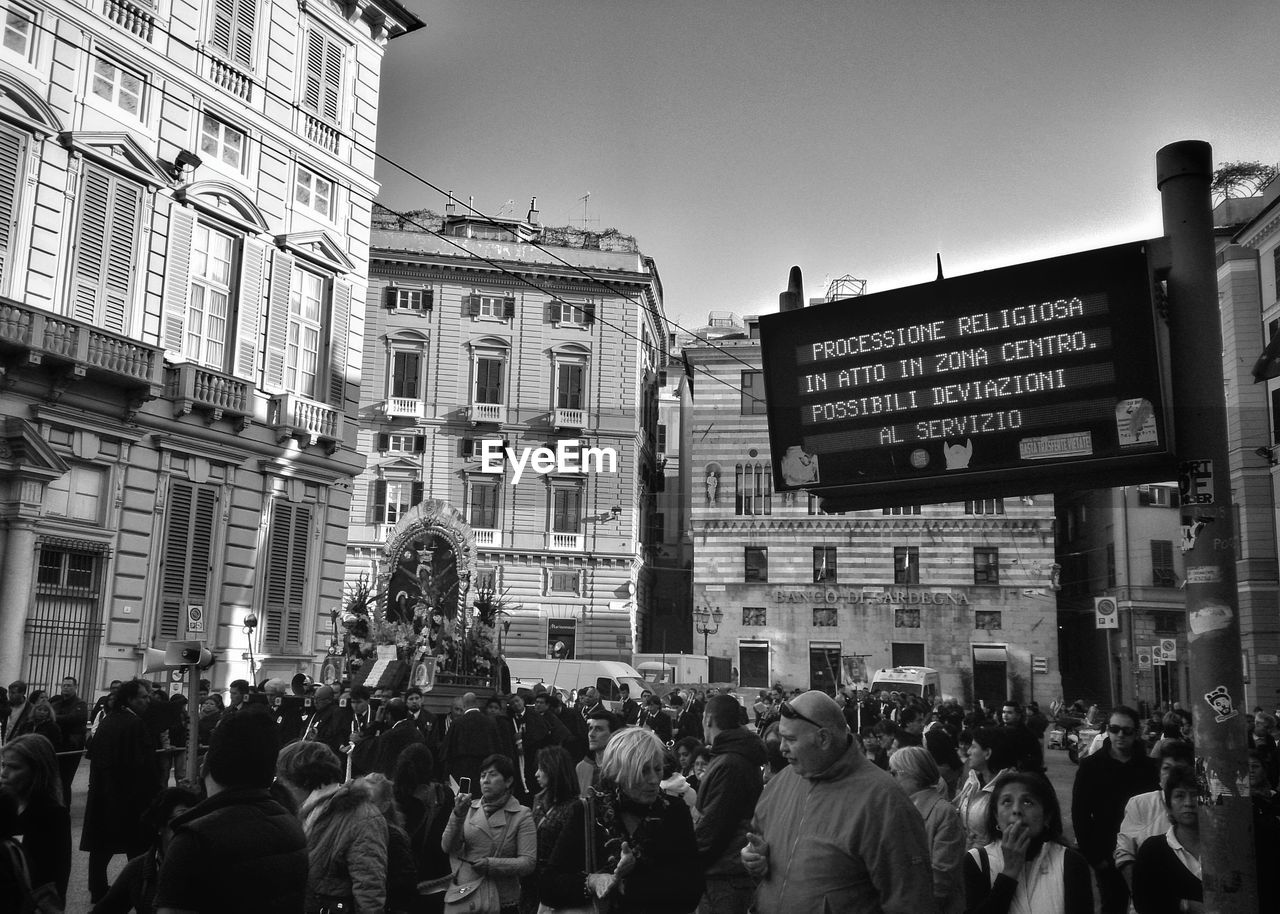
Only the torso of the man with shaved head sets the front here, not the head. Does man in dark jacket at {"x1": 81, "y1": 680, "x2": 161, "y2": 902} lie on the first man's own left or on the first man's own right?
on the first man's own right

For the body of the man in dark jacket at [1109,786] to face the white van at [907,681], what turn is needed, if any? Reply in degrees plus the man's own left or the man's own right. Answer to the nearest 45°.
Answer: approximately 180°

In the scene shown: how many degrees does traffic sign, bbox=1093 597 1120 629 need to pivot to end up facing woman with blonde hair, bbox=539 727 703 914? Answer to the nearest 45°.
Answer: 0° — it already faces them

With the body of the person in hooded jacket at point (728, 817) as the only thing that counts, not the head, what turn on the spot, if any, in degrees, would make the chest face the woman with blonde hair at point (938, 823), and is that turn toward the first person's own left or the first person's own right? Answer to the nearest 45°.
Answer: approximately 135° to the first person's own right

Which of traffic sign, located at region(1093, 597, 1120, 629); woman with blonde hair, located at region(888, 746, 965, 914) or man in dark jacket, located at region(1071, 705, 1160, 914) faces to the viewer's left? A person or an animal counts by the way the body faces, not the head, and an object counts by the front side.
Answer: the woman with blonde hair

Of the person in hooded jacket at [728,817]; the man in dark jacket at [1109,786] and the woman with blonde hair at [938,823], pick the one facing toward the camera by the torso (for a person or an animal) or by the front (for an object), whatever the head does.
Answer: the man in dark jacket

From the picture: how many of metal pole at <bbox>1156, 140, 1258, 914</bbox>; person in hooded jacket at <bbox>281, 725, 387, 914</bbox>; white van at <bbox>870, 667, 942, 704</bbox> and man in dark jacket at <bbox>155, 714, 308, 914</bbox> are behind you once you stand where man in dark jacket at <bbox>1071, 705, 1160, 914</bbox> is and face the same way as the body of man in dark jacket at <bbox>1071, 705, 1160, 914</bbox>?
1

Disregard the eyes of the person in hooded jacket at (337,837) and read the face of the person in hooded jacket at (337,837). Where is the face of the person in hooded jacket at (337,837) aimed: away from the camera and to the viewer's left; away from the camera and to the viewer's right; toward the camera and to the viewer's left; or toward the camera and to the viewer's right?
away from the camera and to the viewer's left

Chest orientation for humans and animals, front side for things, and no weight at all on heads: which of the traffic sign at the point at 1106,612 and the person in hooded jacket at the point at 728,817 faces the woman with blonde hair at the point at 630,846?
the traffic sign

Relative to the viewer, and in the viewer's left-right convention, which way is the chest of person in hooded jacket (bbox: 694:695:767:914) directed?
facing away from the viewer and to the left of the viewer

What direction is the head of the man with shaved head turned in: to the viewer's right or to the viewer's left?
to the viewer's left

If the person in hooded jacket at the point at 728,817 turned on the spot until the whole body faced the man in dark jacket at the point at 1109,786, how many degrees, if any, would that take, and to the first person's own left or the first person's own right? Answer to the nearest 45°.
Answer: approximately 90° to the first person's own right

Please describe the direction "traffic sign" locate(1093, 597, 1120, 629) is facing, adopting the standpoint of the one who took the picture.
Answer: facing the viewer

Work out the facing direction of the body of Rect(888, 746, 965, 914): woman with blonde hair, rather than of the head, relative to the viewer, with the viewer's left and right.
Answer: facing to the left of the viewer

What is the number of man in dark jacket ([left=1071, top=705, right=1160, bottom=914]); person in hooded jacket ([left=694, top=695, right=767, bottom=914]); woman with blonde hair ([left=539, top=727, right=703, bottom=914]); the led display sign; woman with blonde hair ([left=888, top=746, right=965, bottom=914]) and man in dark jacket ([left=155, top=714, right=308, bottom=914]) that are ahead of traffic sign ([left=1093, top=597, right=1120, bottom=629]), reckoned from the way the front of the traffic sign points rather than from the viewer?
6
